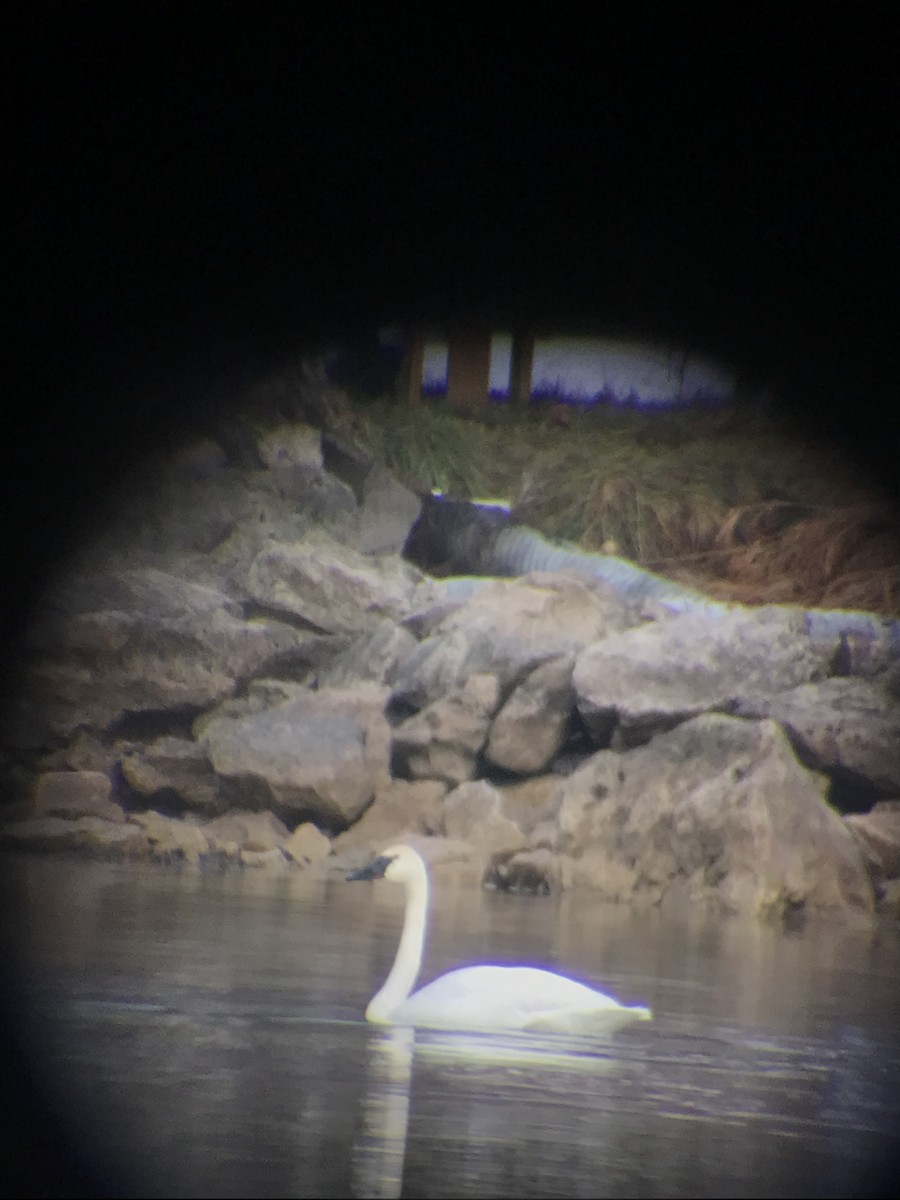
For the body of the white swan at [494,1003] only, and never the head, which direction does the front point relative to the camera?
to the viewer's left

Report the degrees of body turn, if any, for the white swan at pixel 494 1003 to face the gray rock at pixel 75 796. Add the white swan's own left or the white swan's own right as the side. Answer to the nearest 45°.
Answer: approximately 45° to the white swan's own right

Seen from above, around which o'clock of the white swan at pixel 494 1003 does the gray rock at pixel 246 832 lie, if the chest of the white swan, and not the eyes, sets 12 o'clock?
The gray rock is roughly at 2 o'clock from the white swan.

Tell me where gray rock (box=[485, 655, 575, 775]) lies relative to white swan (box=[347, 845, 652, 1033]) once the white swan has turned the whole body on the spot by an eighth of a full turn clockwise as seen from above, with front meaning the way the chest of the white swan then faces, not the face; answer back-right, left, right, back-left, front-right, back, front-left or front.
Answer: front-right

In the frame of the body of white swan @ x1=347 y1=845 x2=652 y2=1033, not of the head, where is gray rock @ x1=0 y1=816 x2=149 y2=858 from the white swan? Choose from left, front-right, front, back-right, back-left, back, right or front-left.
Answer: front-right

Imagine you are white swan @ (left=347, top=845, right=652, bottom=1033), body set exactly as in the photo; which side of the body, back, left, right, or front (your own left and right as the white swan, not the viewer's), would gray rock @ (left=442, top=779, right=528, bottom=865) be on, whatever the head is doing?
right

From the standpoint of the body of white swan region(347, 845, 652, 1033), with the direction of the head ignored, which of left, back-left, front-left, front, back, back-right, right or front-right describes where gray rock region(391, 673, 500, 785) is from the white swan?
right

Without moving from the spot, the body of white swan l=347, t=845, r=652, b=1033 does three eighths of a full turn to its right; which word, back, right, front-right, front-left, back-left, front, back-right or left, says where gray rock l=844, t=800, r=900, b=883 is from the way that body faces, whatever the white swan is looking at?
front

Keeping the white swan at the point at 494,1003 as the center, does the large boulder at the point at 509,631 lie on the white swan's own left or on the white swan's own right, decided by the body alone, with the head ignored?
on the white swan's own right
